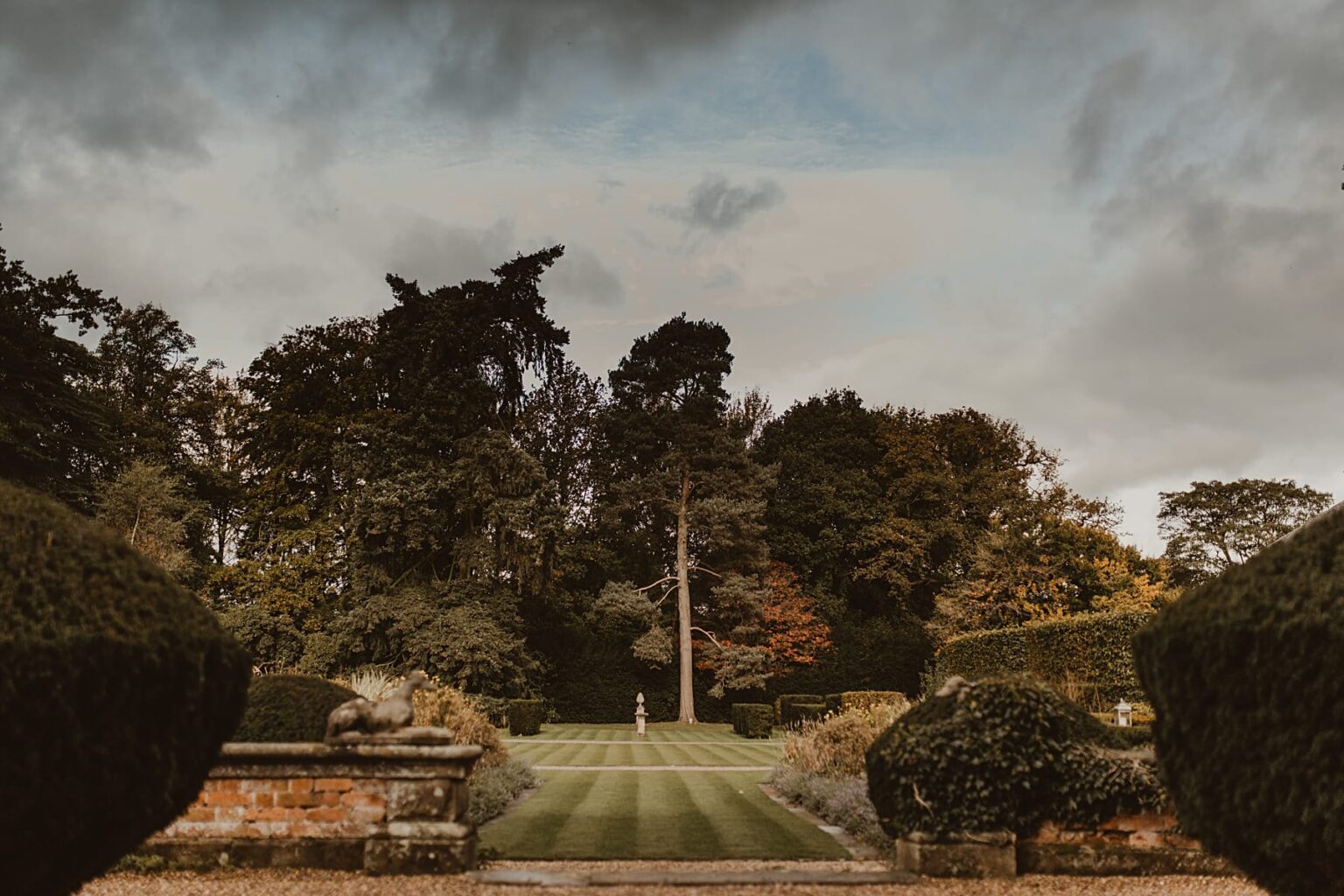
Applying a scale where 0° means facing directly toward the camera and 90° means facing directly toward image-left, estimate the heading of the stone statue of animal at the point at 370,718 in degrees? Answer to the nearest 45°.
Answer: approximately 270°

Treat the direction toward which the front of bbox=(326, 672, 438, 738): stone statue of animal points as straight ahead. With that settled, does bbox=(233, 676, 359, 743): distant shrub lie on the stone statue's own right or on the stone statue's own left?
on the stone statue's own left

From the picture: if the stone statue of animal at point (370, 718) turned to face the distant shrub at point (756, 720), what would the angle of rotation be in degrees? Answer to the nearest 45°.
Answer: approximately 45° to its left

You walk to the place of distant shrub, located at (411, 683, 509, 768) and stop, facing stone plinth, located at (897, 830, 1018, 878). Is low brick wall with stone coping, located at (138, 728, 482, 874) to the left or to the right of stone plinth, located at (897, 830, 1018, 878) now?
right

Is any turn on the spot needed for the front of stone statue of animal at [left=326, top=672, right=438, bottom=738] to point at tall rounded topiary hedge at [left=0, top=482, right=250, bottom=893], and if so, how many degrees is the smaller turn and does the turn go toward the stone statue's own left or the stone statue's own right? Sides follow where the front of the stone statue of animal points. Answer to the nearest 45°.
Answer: approximately 90° to the stone statue's own right

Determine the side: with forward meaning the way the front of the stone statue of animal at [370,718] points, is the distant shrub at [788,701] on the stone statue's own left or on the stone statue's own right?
on the stone statue's own left

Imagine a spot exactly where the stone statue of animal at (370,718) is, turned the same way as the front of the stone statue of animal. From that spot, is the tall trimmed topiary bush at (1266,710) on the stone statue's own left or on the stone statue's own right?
on the stone statue's own right

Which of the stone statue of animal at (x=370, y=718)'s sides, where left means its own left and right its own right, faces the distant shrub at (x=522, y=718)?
left

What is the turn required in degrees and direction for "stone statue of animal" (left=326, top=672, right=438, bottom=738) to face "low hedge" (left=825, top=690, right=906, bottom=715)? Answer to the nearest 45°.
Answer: approximately 45° to its left
